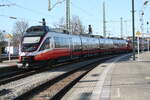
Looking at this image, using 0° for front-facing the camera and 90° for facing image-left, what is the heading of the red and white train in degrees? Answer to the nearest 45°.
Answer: approximately 45°
